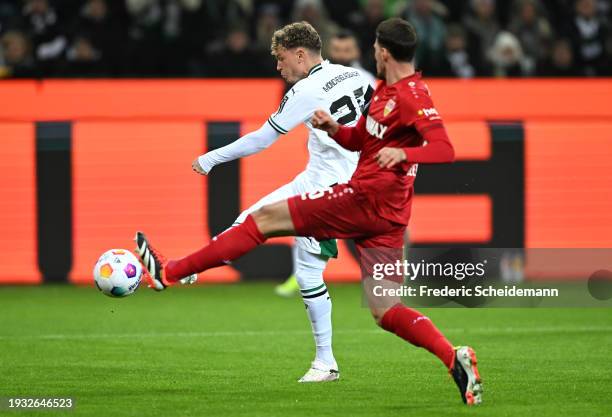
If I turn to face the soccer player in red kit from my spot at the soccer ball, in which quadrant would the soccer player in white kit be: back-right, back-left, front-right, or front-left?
front-left

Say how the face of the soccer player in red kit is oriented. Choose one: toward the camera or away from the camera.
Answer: away from the camera

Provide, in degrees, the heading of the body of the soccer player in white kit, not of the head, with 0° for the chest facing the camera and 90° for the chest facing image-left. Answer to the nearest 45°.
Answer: approximately 135°

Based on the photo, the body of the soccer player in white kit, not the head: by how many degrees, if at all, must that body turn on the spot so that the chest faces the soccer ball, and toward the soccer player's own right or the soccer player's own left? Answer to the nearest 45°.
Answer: approximately 90° to the soccer player's own left

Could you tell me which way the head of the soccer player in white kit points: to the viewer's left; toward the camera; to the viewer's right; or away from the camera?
to the viewer's left

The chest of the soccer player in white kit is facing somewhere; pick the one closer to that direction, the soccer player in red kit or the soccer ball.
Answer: the soccer ball

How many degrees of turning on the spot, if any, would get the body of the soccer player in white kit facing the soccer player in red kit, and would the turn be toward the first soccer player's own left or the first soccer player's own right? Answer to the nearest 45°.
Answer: approximately 135° to the first soccer player's own left

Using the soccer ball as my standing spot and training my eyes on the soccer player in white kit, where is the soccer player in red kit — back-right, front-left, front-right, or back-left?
front-right
